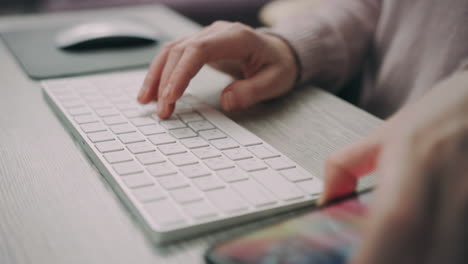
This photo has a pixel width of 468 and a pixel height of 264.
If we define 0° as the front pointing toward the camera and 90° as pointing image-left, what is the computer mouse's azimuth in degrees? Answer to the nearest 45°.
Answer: approximately 90°
